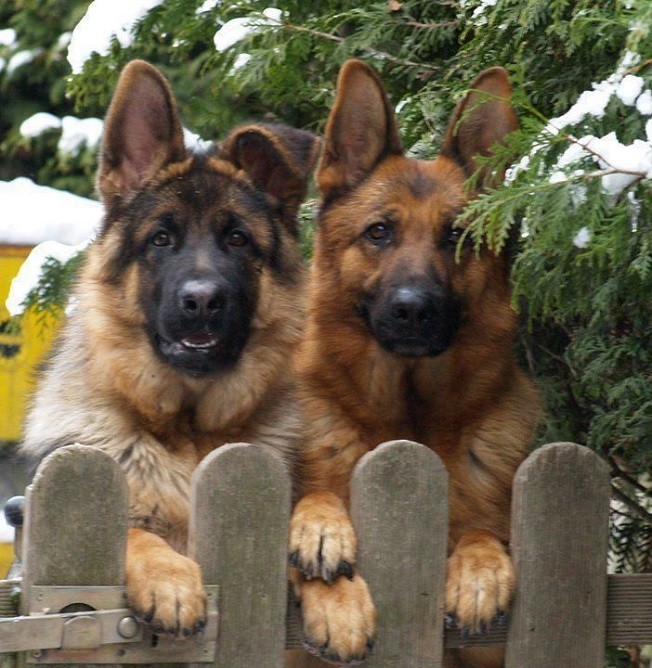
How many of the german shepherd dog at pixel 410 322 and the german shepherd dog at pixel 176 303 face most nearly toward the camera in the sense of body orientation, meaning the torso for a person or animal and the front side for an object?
2

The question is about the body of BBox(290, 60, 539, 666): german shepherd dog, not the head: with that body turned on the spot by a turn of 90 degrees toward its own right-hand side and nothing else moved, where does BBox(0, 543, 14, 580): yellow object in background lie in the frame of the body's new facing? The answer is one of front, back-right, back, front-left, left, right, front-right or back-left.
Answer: front-right

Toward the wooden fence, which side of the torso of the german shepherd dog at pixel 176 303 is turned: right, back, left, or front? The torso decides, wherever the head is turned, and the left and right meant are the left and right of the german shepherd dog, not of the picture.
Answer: front

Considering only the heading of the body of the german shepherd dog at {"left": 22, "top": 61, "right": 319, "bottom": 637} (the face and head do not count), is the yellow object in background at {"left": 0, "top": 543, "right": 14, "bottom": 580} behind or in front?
behind

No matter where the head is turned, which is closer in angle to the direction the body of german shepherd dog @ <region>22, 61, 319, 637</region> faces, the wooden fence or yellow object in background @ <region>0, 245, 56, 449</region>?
the wooden fence

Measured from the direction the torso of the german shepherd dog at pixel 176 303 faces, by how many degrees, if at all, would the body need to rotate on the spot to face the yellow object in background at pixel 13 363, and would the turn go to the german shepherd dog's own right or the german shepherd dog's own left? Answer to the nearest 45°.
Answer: approximately 180°

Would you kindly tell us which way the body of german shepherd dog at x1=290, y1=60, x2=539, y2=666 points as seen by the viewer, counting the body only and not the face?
toward the camera

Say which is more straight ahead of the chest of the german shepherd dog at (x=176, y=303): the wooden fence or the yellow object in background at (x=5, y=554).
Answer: the wooden fence

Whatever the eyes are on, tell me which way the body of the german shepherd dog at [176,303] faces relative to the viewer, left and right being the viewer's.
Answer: facing the viewer

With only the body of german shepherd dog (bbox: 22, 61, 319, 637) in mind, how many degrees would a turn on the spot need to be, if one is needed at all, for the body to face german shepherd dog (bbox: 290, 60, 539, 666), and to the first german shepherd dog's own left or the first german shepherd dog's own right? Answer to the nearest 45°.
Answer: approximately 90° to the first german shepherd dog's own left

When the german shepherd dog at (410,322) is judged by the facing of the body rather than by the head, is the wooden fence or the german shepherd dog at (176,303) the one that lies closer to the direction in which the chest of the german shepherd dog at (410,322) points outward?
the wooden fence

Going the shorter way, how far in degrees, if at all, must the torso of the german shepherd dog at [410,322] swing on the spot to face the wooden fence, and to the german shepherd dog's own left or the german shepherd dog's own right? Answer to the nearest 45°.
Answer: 0° — it already faces it
